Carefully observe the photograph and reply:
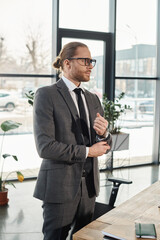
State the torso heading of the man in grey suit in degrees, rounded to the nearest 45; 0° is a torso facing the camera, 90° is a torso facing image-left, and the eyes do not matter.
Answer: approximately 315°

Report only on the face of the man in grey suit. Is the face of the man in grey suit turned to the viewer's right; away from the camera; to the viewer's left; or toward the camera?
to the viewer's right

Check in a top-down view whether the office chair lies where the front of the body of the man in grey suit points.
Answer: no
